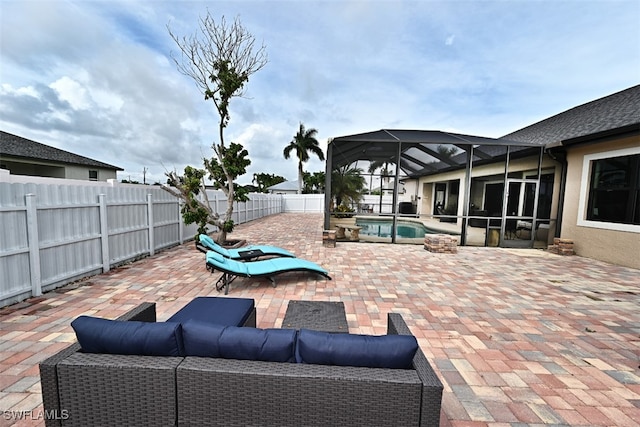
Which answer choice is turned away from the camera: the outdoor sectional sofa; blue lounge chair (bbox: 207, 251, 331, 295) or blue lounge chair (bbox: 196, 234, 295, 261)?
the outdoor sectional sofa

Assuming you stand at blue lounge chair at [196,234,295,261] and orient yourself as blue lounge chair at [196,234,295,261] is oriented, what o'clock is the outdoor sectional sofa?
The outdoor sectional sofa is roughly at 3 o'clock from the blue lounge chair.

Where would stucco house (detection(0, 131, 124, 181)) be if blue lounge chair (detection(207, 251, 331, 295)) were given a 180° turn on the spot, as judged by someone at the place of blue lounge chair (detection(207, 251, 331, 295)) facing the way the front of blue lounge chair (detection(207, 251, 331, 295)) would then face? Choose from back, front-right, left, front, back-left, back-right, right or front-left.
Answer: front-right

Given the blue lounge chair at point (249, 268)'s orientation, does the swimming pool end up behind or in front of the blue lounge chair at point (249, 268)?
in front

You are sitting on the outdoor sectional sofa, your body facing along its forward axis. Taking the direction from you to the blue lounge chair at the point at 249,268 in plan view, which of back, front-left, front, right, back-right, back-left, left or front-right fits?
front

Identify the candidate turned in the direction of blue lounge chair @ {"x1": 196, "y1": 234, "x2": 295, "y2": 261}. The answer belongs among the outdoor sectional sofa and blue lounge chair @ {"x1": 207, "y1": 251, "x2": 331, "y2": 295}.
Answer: the outdoor sectional sofa

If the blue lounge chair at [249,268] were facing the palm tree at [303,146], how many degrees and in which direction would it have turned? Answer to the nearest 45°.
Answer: approximately 90° to its left

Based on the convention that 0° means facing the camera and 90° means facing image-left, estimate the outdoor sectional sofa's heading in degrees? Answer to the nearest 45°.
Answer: approximately 180°

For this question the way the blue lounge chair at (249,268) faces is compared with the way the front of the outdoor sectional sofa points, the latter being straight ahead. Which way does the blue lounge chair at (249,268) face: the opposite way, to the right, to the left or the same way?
to the right

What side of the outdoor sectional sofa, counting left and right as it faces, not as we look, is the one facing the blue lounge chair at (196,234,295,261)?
front

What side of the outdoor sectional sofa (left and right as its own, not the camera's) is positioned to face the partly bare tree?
front

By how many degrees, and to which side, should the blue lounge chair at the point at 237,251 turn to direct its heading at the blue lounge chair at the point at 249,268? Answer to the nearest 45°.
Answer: approximately 90° to its right

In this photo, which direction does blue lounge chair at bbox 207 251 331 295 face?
to the viewer's right

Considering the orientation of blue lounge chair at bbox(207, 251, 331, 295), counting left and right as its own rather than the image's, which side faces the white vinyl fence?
back

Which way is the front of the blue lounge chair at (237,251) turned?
to the viewer's right

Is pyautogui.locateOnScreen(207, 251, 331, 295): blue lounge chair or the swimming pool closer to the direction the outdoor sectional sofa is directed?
the blue lounge chair

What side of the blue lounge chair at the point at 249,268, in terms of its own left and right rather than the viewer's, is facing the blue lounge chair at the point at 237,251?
left

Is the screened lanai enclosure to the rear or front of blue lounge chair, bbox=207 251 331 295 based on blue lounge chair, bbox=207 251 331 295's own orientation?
to the front

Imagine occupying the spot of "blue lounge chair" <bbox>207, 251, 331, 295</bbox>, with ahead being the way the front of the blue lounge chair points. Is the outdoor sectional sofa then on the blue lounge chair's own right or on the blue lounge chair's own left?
on the blue lounge chair's own right

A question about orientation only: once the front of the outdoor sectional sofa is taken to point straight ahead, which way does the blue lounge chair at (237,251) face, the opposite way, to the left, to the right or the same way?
to the right
